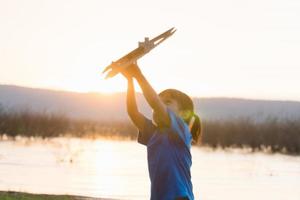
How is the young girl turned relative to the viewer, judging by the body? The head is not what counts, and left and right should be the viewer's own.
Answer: facing the viewer and to the left of the viewer

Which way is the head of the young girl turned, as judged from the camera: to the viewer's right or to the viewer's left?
to the viewer's left
